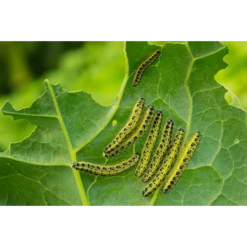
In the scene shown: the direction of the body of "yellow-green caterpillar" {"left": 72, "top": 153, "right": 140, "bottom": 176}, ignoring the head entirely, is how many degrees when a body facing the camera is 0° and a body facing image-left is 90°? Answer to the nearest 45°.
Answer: approximately 90°
